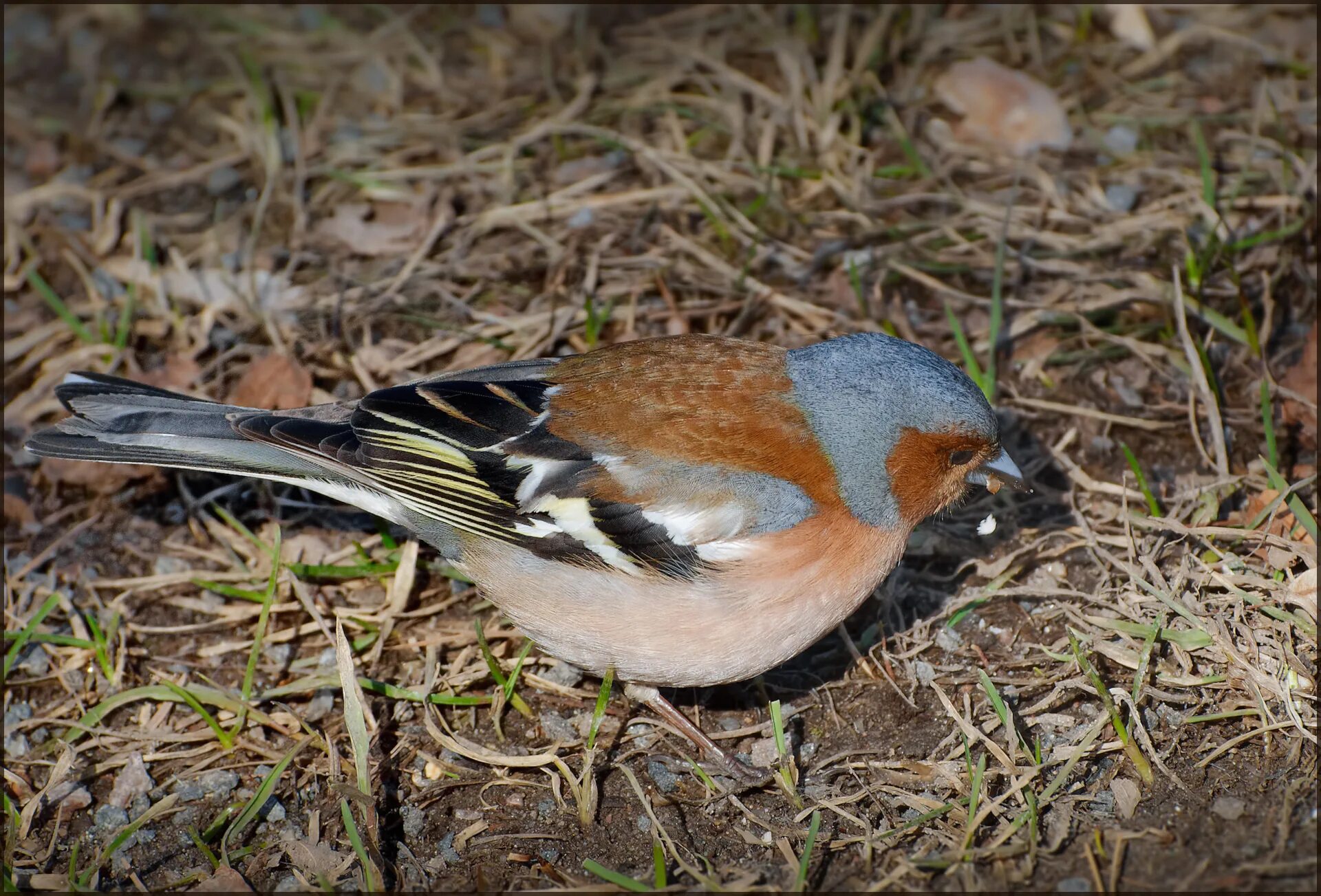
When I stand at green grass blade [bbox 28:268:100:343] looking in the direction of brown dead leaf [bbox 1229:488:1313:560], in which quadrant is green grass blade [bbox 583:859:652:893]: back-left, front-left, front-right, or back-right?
front-right

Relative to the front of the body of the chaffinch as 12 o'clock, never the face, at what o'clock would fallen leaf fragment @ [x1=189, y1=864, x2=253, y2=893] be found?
The fallen leaf fragment is roughly at 5 o'clock from the chaffinch.

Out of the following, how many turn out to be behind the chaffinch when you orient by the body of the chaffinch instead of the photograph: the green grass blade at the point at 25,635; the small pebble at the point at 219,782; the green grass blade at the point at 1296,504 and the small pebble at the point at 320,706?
3

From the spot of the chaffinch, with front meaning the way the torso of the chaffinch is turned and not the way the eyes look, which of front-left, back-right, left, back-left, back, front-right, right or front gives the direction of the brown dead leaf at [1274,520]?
front

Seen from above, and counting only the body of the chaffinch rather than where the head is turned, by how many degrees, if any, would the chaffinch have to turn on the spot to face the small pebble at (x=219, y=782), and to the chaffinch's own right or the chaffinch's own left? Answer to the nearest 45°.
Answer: approximately 180°

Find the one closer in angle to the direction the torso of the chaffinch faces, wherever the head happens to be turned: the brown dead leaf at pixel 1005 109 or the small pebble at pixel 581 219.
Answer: the brown dead leaf

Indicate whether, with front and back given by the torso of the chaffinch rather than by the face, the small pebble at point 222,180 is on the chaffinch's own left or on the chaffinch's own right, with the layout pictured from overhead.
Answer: on the chaffinch's own left

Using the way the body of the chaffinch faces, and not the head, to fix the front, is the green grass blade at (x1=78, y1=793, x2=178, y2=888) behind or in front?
behind

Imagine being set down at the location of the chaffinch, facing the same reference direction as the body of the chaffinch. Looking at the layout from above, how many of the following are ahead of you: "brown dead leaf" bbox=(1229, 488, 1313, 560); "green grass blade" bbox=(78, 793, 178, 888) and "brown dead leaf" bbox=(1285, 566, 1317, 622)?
2

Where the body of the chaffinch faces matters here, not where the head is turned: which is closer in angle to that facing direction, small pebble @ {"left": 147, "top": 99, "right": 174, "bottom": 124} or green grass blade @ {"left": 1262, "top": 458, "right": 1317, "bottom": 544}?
the green grass blade

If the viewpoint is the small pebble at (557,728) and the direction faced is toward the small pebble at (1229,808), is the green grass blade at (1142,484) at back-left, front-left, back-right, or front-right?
front-left

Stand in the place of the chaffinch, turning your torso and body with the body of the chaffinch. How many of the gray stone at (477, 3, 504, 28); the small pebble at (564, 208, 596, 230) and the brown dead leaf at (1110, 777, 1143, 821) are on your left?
2

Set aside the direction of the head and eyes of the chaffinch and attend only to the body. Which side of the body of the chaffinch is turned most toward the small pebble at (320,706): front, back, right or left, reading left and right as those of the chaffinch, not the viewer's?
back

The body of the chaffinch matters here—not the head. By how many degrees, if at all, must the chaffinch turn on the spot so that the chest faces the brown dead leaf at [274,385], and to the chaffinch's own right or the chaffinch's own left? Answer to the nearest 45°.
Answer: approximately 135° to the chaffinch's own left

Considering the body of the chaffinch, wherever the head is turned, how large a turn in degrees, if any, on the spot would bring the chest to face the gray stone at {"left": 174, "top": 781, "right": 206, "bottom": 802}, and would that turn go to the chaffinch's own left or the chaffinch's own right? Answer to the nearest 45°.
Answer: approximately 180°

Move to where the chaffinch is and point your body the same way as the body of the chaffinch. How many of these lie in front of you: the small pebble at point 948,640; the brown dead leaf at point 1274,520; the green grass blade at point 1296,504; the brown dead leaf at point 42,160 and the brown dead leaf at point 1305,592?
4

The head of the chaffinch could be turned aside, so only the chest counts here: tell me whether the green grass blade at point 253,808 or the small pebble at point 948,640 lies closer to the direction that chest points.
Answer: the small pebble

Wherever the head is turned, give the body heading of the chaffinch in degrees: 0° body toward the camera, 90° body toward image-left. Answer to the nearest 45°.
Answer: approximately 270°
